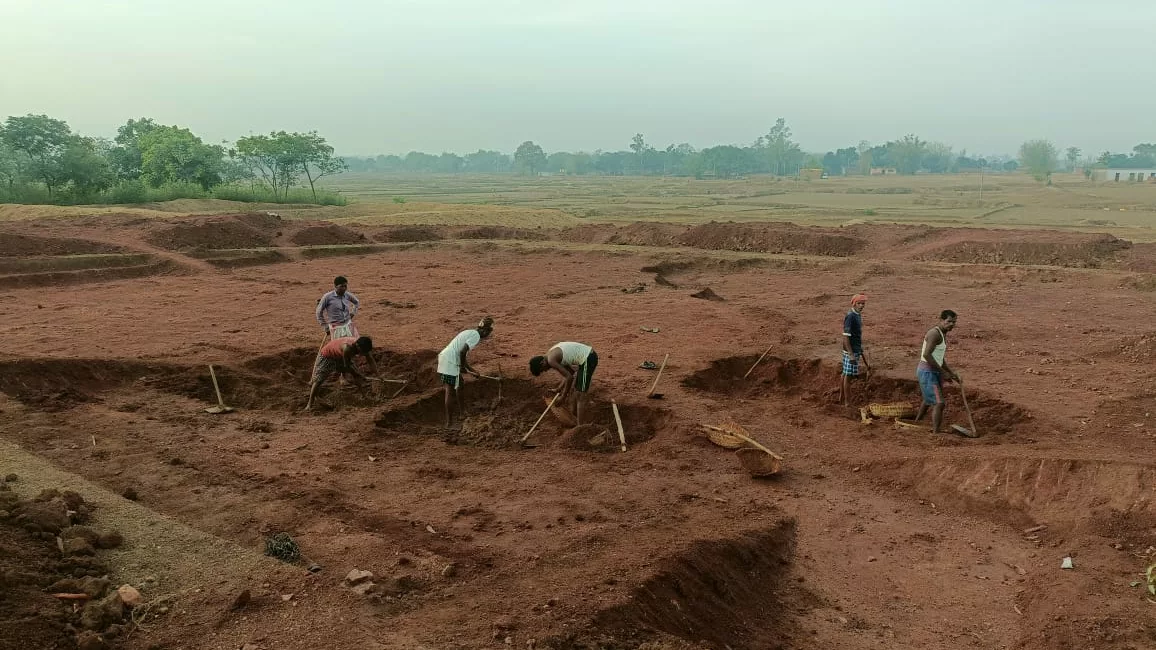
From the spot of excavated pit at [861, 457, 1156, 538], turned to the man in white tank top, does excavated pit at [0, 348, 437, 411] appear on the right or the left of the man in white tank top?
left

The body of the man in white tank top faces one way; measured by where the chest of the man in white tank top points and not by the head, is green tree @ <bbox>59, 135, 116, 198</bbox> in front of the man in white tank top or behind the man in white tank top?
behind

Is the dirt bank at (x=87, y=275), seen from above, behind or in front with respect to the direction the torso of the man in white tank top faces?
behind

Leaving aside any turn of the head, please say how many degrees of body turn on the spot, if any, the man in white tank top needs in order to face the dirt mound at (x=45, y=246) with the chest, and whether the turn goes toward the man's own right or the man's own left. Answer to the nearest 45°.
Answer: approximately 180°
